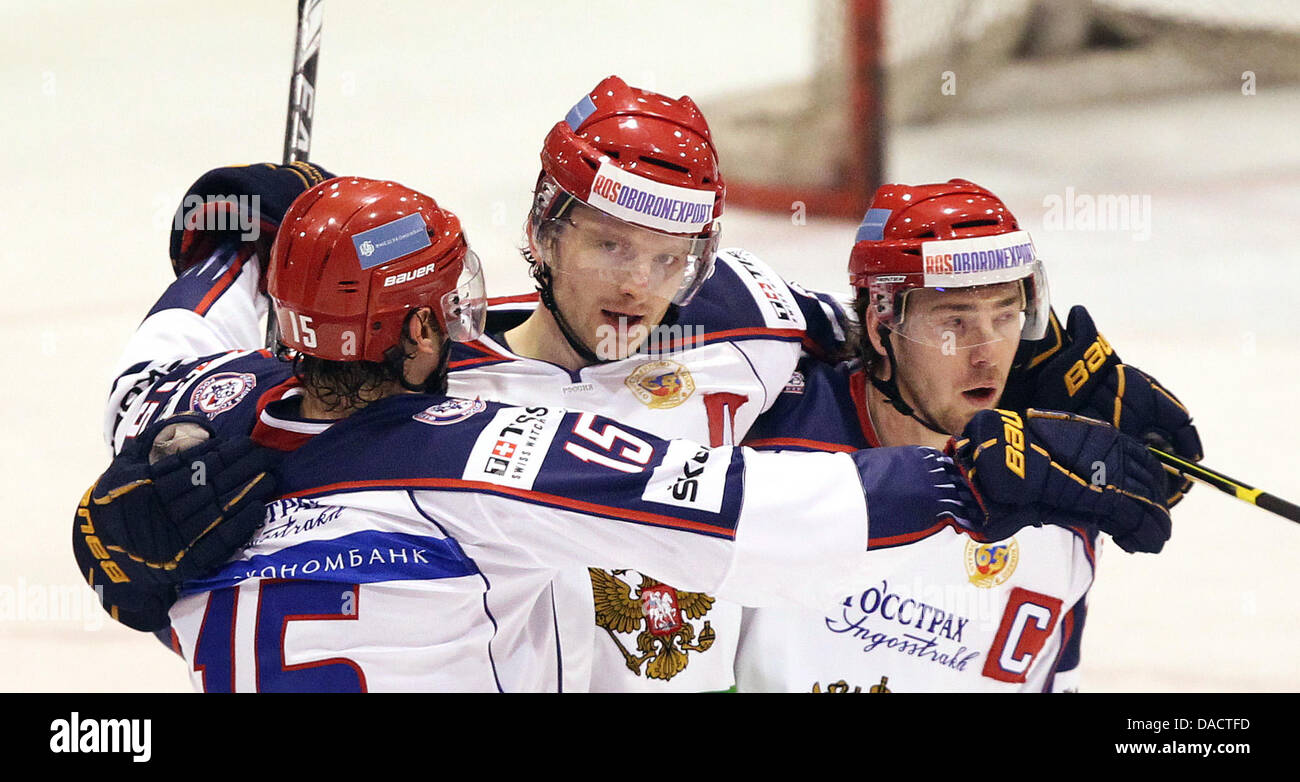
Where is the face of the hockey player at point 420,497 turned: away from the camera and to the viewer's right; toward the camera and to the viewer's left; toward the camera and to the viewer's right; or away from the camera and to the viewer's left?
away from the camera and to the viewer's right

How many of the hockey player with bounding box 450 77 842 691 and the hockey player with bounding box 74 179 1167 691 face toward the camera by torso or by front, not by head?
1

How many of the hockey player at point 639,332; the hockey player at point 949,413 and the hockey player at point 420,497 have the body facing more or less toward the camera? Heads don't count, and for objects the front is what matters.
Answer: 2

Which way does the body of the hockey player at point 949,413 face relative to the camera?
toward the camera

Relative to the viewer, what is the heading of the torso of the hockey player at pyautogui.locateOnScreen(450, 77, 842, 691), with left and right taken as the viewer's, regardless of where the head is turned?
facing the viewer

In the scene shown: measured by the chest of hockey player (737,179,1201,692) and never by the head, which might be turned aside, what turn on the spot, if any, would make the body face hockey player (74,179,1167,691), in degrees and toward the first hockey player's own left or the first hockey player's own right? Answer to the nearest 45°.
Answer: approximately 45° to the first hockey player's own right

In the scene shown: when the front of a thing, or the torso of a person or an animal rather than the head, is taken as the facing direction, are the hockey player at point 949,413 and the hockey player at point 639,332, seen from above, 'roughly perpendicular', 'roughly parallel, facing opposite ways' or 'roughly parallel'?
roughly parallel

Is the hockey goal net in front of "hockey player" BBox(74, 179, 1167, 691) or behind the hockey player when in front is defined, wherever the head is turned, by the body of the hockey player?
in front

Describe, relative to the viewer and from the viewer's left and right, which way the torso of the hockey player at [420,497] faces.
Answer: facing away from the viewer and to the right of the viewer

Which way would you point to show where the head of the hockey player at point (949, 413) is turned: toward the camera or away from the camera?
toward the camera

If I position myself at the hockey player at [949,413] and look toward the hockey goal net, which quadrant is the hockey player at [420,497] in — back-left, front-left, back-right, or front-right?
back-left

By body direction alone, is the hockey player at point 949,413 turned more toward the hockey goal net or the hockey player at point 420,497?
the hockey player

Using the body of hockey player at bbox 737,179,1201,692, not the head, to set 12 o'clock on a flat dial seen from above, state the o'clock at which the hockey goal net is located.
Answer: The hockey goal net is roughly at 6 o'clock from the hockey player.

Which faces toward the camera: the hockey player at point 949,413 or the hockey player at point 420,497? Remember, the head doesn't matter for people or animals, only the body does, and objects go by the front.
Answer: the hockey player at point 949,413
